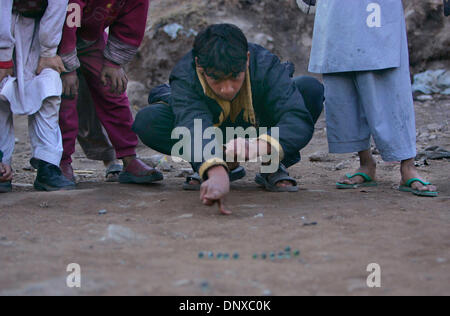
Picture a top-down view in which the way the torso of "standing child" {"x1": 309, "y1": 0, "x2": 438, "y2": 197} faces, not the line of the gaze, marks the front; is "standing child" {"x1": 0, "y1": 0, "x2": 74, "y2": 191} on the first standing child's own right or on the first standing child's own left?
on the first standing child's own right

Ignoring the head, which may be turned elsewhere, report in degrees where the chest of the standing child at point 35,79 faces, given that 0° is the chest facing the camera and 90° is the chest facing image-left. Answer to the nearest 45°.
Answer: approximately 315°

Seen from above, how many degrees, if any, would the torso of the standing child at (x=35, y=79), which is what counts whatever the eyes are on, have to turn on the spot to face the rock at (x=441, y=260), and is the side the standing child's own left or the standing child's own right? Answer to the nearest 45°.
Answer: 0° — they already face it

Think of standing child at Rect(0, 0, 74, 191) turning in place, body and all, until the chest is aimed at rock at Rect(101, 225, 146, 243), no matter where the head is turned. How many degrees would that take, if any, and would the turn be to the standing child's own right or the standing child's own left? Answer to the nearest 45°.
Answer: approximately 45° to the standing child's own right

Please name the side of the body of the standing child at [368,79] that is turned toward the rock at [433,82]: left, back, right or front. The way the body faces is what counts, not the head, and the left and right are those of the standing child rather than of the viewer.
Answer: back
